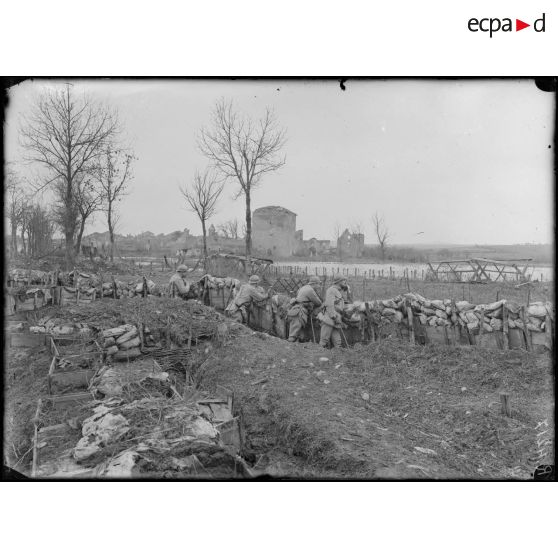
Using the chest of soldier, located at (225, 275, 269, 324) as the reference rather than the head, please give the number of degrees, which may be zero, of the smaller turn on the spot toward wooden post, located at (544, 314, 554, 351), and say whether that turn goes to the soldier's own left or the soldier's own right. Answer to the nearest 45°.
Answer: approximately 90° to the soldier's own right

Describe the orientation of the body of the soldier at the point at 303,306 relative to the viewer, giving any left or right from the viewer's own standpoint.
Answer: facing away from the viewer and to the right of the viewer

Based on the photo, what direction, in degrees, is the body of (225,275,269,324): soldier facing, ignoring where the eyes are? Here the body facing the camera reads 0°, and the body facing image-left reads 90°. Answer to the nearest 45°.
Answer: approximately 225°

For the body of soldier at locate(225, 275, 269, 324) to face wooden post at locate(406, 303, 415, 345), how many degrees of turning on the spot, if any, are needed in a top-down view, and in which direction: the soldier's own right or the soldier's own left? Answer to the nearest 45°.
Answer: approximately 45° to the soldier's own right

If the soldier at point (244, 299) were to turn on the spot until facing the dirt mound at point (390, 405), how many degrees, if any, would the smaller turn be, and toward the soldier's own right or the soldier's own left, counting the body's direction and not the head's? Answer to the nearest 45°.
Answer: approximately 90° to the soldier's own right
